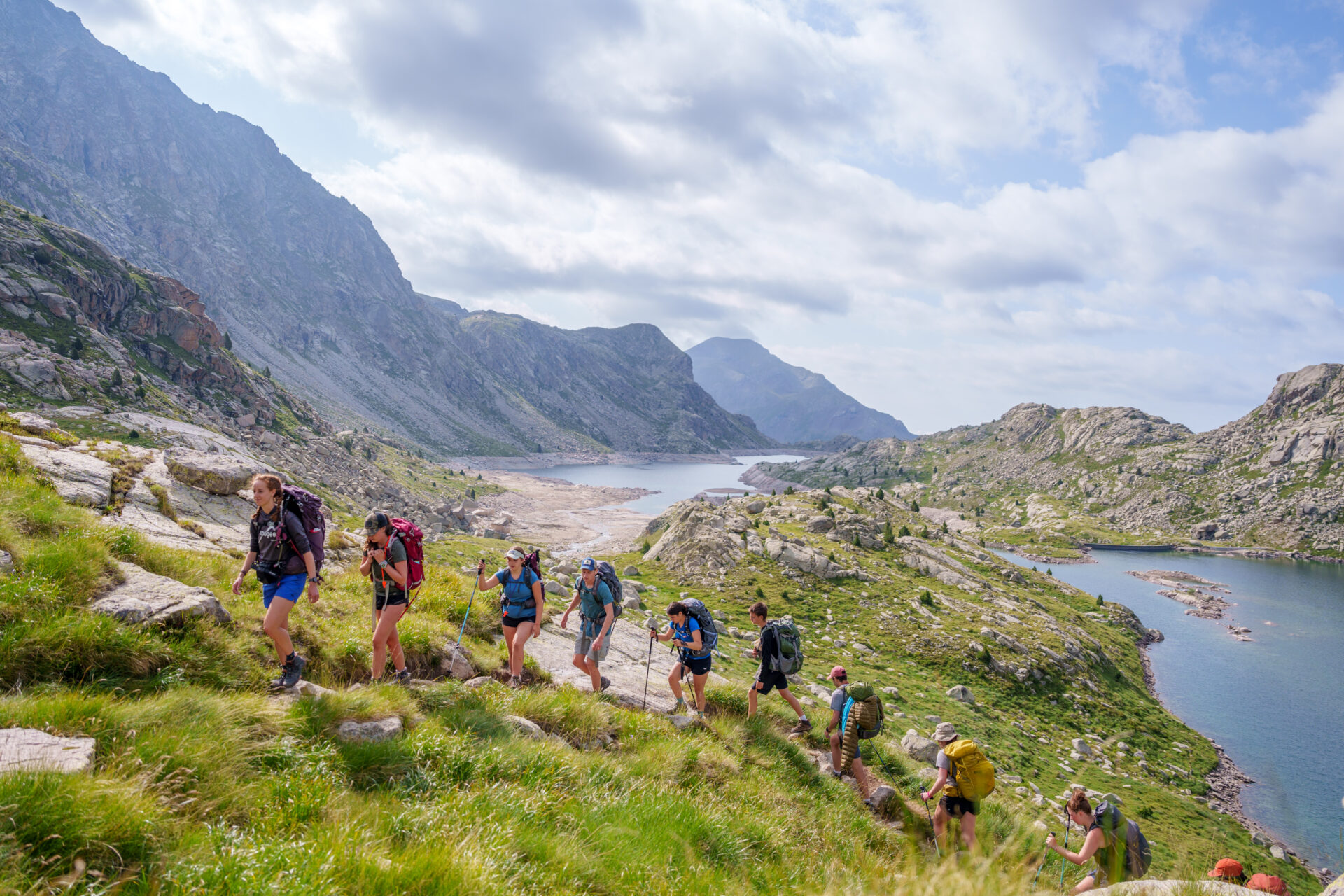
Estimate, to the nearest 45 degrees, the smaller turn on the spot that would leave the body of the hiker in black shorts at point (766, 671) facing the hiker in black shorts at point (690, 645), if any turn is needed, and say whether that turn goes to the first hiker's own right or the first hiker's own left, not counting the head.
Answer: approximately 45° to the first hiker's own left

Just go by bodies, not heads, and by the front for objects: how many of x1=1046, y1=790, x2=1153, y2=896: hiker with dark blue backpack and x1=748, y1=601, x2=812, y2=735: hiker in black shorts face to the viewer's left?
2

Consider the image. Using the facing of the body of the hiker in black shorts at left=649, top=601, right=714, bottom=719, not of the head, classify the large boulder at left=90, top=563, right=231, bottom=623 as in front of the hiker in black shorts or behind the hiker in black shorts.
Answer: in front

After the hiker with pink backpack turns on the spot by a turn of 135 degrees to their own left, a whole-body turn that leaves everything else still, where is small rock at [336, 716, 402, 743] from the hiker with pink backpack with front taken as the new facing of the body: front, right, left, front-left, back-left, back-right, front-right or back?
right

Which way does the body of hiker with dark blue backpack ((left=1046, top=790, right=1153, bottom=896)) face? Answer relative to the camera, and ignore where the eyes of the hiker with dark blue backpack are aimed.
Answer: to the viewer's left

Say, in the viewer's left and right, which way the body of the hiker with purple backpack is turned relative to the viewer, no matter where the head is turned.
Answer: facing the viewer and to the left of the viewer

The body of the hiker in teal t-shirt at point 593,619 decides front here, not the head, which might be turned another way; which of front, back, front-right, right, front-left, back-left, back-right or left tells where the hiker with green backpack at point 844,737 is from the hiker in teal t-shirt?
back-left

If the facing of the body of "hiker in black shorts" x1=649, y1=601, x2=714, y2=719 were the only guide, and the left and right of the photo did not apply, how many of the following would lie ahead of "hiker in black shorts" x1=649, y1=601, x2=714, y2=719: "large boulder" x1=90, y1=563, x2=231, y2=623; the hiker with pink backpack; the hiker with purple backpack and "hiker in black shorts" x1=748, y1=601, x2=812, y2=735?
3

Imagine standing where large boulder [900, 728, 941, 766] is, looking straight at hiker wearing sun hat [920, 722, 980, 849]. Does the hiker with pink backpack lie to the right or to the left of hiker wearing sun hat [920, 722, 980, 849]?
right

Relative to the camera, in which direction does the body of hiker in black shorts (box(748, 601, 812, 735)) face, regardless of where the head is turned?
to the viewer's left
